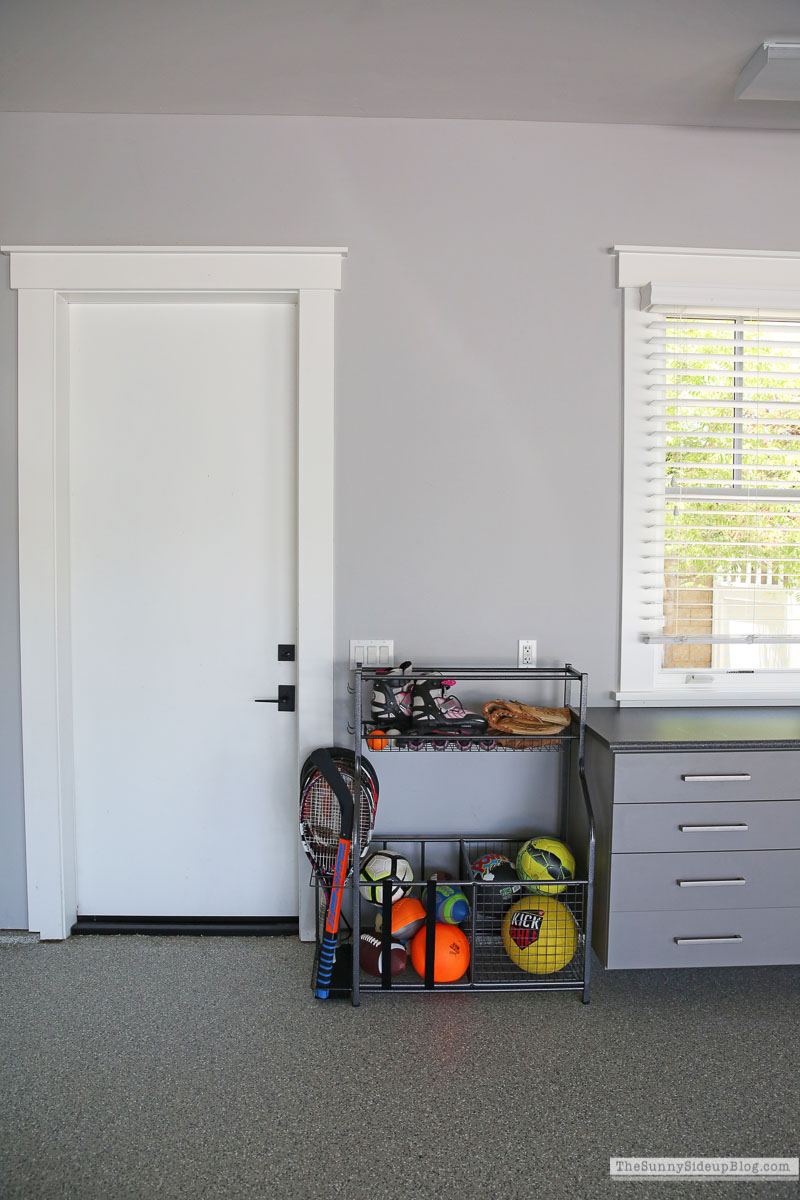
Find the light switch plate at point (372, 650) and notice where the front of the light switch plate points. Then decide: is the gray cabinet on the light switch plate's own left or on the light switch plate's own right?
on the light switch plate's own left

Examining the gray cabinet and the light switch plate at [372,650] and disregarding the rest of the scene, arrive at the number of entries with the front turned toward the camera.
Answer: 2

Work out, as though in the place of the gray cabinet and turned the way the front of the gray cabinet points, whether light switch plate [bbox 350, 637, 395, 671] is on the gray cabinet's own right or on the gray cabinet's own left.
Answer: on the gray cabinet's own right

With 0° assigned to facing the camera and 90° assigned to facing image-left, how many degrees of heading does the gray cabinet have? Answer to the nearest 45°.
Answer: approximately 0°

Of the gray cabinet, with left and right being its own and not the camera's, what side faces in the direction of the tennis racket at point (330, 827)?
right

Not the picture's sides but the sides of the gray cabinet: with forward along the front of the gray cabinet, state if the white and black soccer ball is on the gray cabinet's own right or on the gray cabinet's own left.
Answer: on the gray cabinet's own right
